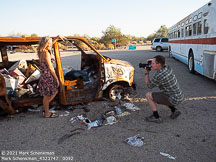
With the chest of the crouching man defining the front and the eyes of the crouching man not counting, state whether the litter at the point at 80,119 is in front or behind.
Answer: in front

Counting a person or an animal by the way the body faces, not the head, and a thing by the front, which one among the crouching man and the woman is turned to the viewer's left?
the crouching man

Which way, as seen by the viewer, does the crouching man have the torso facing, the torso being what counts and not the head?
to the viewer's left

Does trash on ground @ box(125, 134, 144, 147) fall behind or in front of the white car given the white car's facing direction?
in front

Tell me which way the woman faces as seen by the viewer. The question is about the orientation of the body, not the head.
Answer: to the viewer's right

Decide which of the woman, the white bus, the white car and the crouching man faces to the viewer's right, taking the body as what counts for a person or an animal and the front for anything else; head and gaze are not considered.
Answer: the woman

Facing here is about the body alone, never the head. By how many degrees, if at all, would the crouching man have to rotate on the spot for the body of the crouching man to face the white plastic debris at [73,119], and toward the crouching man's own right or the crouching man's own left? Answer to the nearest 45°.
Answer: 0° — they already face it

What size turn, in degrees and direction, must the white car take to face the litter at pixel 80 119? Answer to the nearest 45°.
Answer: approximately 45° to its left

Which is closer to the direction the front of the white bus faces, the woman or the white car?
the white car

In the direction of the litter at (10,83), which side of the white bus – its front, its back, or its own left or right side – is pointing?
left

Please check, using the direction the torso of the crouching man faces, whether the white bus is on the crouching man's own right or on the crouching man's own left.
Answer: on the crouching man's own right
